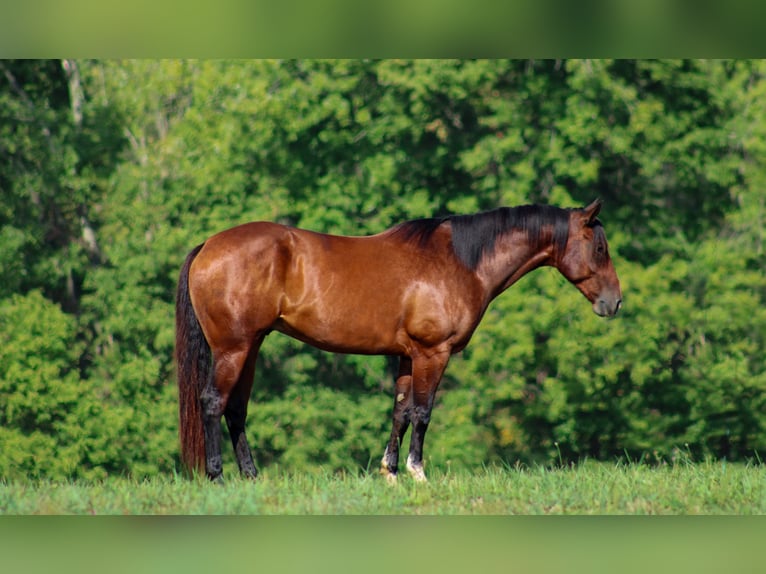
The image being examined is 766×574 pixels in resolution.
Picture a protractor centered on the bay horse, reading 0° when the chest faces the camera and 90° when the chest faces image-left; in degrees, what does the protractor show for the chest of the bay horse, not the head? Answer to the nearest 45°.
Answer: approximately 270°
